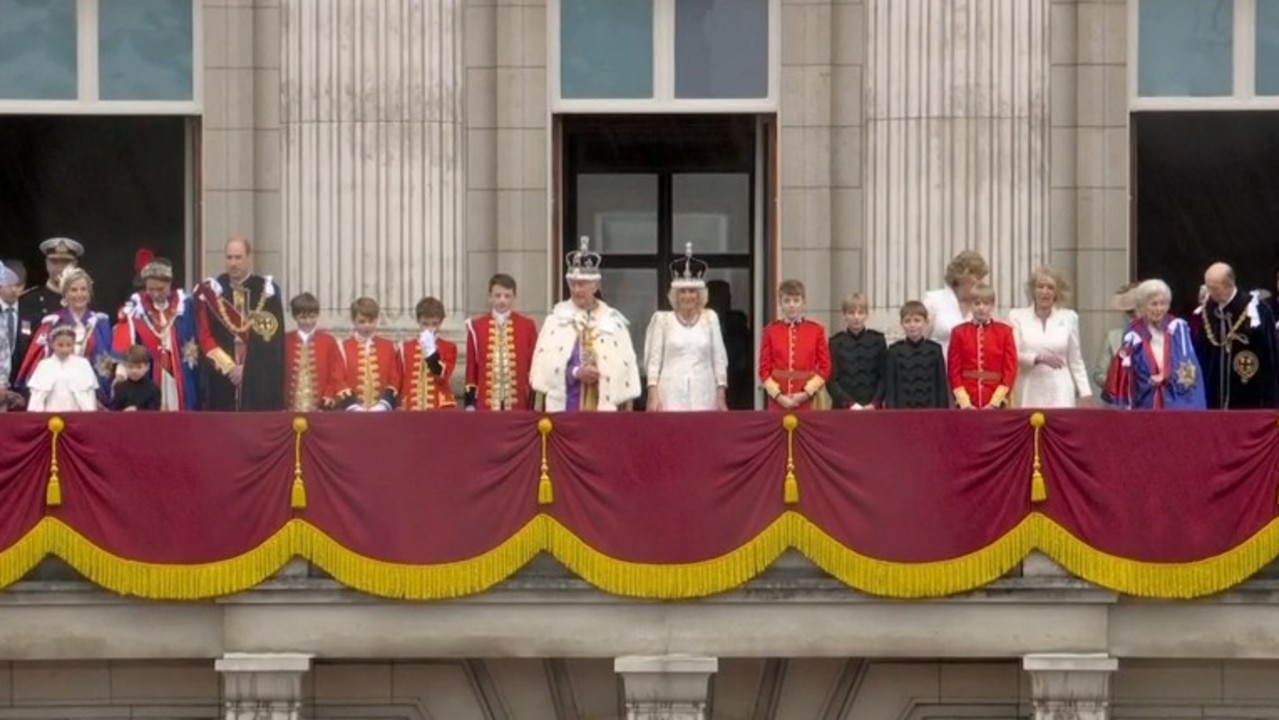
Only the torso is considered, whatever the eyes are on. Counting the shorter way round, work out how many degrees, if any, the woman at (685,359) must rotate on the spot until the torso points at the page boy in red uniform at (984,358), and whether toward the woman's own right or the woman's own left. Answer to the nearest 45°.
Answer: approximately 90° to the woman's own left

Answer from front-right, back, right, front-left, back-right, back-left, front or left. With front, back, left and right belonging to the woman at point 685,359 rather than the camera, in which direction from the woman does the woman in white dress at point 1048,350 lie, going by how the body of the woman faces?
left

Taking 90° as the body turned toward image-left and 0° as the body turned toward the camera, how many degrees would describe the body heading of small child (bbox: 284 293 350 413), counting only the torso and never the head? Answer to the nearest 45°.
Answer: approximately 0°

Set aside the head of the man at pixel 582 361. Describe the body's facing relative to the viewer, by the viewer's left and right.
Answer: facing the viewer

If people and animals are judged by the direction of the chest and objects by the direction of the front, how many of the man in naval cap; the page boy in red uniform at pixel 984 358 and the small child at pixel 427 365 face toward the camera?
3

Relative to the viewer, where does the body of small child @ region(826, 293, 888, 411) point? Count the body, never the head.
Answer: toward the camera

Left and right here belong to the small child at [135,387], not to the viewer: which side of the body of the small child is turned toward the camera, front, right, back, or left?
front
